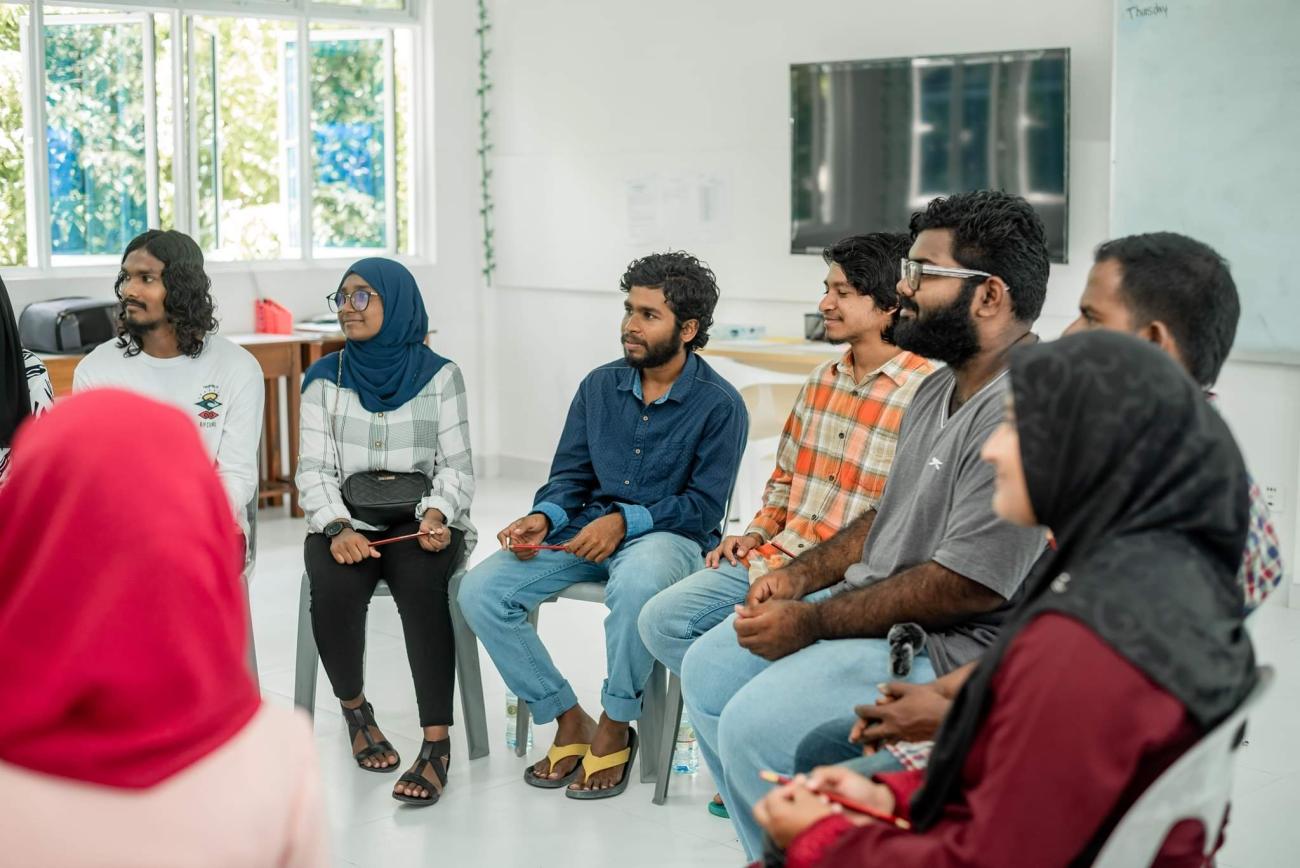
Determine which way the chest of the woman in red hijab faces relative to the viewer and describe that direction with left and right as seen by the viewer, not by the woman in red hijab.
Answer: facing away from the viewer

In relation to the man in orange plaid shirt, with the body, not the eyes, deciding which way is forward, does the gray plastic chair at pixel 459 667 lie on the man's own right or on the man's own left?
on the man's own right

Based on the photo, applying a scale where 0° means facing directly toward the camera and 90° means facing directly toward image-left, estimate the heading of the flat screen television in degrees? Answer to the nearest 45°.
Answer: approximately 45°

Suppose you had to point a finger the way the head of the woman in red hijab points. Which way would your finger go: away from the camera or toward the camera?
away from the camera

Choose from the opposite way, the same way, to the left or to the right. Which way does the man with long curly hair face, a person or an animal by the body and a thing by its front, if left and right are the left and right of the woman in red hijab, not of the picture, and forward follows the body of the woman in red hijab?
the opposite way

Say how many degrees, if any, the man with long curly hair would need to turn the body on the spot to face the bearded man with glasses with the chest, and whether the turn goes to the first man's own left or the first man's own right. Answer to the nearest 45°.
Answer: approximately 45° to the first man's own left

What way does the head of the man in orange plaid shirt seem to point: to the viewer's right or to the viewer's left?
to the viewer's left

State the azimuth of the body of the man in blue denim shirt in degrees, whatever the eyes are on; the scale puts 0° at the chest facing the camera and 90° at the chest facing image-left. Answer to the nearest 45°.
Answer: approximately 45°

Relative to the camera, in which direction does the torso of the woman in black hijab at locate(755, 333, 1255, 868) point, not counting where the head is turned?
to the viewer's left

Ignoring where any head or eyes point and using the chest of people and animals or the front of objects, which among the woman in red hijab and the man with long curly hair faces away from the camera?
the woman in red hijab

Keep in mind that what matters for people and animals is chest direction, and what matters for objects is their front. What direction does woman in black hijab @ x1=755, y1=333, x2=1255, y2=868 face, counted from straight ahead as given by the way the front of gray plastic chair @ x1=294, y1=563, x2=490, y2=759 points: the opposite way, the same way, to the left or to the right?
to the right
